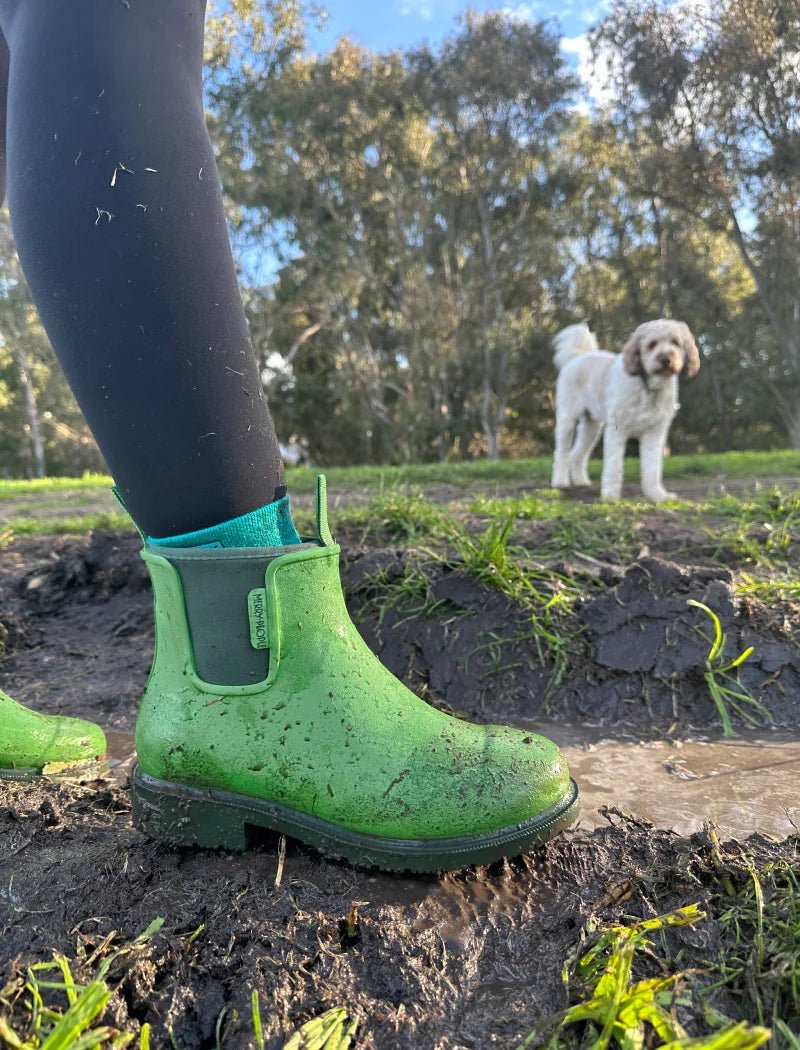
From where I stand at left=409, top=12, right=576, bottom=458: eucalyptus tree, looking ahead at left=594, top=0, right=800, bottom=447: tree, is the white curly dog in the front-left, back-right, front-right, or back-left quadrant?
front-right

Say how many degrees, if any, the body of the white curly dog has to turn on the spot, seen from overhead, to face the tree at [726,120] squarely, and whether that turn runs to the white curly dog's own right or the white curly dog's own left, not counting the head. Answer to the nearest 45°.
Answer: approximately 135° to the white curly dog's own left

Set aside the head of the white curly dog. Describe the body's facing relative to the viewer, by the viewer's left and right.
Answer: facing the viewer and to the right of the viewer

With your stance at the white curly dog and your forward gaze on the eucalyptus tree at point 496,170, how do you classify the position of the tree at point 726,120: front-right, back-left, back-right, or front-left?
front-right

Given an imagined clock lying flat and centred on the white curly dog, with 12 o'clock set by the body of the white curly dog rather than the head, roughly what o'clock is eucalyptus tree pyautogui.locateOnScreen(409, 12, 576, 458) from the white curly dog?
The eucalyptus tree is roughly at 7 o'clock from the white curly dog.

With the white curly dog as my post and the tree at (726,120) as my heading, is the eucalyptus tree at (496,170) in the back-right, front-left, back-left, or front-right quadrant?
front-left
